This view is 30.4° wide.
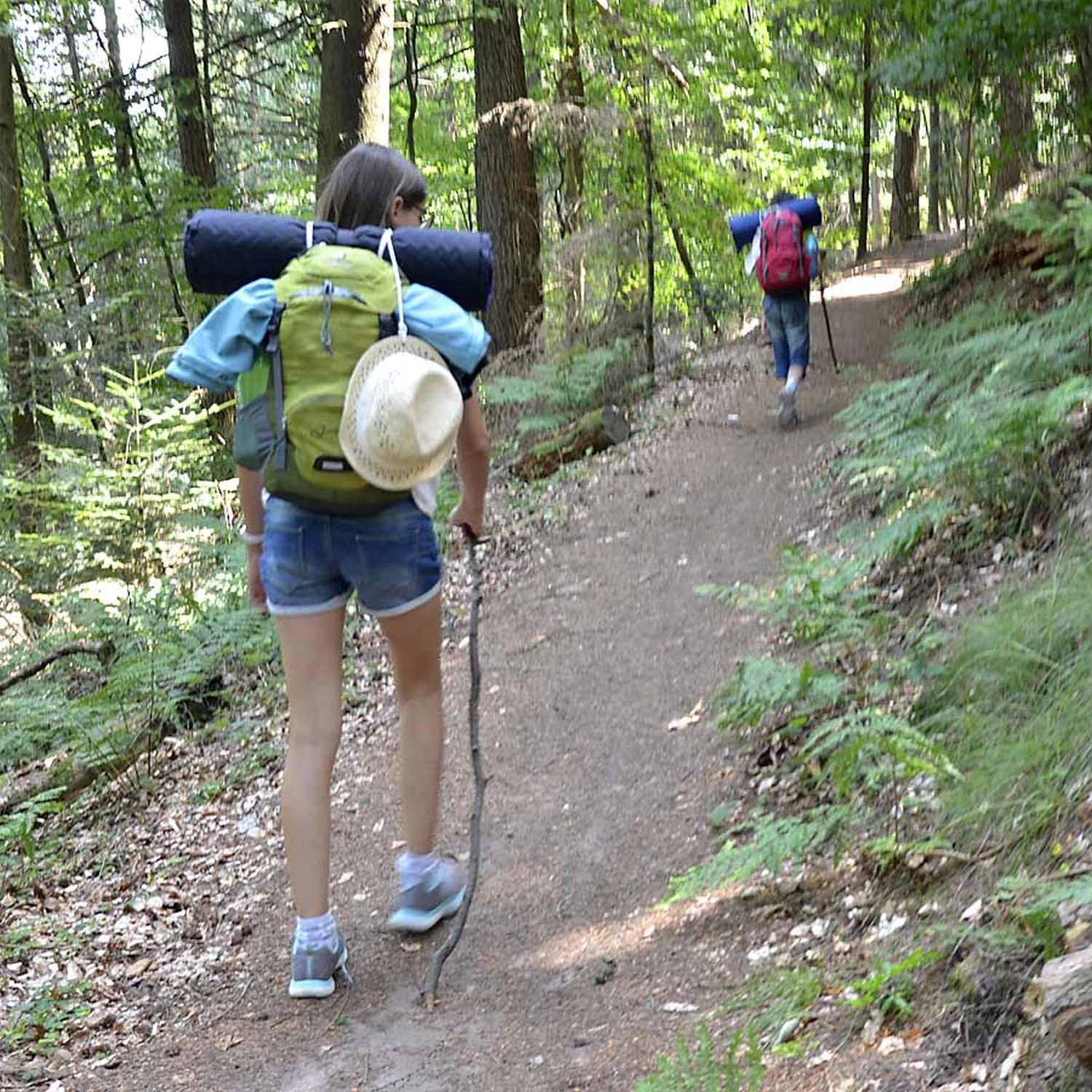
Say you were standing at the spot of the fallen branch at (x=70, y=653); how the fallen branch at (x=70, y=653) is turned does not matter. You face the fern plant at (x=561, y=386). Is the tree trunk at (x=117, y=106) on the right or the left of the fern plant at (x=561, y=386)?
left

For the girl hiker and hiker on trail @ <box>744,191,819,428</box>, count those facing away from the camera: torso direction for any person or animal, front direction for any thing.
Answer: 2

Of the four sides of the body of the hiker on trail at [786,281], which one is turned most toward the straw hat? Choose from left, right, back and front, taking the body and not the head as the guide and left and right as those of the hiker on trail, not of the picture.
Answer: back

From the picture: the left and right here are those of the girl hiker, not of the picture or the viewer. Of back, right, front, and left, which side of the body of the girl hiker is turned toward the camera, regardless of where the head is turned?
back

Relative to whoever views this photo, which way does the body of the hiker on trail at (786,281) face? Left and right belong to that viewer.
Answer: facing away from the viewer

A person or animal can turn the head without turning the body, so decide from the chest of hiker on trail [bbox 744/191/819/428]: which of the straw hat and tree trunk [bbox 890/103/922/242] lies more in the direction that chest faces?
the tree trunk
